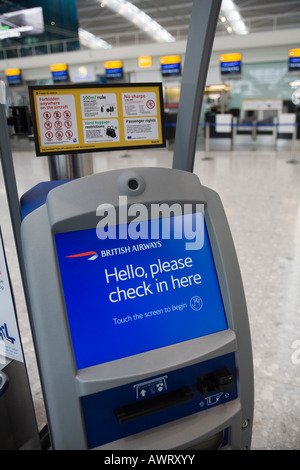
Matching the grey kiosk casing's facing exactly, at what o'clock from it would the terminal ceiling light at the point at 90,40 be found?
The terminal ceiling light is roughly at 6 o'clock from the grey kiosk casing.

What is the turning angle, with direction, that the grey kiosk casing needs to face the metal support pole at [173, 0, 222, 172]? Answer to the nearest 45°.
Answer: approximately 180°

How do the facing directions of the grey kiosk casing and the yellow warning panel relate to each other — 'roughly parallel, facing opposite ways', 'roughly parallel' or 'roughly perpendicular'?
roughly parallel

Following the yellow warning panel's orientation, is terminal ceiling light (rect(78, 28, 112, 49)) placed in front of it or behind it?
behind

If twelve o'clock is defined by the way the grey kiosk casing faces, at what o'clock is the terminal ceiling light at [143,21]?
The terminal ceiling light is roughly at 6 o'clock from the grey kiosk casing.

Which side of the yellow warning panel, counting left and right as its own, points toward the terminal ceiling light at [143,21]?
back

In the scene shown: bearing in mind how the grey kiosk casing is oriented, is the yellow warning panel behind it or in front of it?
behind

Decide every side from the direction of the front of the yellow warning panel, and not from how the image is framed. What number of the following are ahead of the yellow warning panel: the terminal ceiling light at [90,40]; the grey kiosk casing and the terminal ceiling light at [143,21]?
1

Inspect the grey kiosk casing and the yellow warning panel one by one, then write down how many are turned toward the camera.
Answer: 2

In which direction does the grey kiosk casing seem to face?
toward the camera
